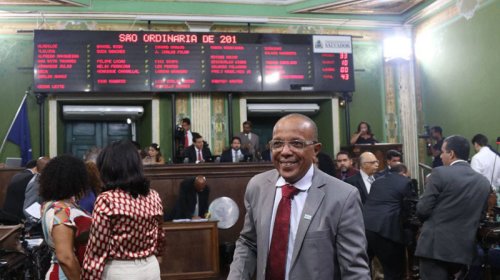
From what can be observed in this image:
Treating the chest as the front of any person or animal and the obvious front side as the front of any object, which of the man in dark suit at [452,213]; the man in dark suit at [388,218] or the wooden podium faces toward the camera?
the wooden podium

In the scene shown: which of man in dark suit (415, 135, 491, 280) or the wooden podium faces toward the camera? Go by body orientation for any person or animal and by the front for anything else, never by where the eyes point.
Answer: the wooden podium

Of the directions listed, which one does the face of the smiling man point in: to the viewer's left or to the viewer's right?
to the viewer's left

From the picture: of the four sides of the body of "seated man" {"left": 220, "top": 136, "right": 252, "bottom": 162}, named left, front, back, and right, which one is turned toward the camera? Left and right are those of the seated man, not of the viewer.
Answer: front

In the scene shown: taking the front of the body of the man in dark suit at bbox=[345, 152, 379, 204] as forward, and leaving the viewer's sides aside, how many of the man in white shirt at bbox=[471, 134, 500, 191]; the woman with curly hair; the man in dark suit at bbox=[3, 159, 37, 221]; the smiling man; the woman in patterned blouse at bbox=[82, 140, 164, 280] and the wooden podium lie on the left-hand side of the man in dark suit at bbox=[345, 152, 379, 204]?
1

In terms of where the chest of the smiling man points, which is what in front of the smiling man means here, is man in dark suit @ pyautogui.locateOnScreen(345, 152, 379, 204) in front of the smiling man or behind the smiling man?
behind

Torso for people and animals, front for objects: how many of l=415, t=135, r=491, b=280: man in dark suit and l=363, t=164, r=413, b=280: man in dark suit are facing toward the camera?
0

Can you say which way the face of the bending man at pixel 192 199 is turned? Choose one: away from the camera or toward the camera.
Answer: toward the camera

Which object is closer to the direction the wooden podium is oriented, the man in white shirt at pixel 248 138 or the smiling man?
the smiling man

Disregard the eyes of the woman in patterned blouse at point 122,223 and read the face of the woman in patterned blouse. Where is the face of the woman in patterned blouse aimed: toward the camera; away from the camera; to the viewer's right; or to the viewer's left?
away from the camera

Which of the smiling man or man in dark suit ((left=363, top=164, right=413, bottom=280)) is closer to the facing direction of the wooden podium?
the smiling man

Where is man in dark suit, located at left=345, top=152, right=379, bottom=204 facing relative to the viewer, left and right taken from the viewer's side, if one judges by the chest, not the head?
facing the viewer and to the right of the viewer

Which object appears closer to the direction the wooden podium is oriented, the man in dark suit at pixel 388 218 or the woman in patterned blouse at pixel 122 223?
the woman in patterned blouse

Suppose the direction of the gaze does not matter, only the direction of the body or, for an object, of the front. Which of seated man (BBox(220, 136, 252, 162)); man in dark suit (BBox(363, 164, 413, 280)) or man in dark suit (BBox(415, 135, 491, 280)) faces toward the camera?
the seated man

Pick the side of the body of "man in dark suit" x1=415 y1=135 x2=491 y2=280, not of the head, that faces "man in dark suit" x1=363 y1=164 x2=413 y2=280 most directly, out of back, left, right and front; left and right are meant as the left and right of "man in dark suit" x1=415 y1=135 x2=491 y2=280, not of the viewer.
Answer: front

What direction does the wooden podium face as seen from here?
toward the camera
